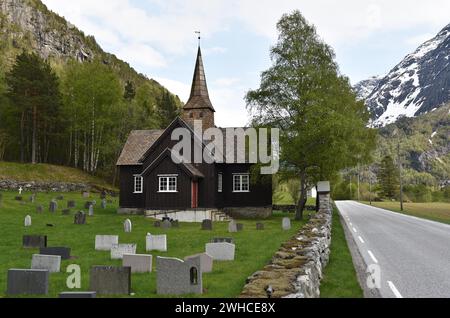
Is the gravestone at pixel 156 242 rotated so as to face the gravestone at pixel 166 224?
no

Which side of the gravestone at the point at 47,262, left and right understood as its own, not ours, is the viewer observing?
front

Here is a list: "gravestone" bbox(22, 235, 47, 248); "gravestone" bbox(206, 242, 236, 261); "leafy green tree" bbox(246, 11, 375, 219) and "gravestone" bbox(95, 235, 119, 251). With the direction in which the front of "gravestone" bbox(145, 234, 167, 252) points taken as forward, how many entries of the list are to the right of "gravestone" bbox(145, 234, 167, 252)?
2

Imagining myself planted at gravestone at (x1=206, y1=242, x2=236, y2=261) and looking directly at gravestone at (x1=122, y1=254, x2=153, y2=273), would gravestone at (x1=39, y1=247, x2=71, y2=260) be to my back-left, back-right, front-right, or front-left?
front-right

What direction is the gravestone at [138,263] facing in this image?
toward the camera

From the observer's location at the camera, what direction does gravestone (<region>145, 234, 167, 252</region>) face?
facing the viewer

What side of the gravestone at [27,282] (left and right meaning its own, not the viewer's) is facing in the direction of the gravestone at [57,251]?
back

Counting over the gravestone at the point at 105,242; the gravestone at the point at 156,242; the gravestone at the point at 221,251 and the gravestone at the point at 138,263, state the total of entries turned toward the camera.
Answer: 4

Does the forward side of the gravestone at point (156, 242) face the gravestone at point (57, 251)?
no

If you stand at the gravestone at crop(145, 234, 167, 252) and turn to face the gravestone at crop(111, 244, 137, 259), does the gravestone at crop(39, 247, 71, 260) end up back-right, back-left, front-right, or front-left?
front-right

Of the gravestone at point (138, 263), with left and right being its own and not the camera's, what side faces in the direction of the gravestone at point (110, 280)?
front

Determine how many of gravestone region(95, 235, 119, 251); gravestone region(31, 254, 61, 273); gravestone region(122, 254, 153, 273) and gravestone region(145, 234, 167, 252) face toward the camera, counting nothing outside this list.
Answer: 4

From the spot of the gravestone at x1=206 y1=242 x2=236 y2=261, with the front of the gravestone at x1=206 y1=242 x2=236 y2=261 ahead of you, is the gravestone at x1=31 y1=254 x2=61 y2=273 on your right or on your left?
on your right

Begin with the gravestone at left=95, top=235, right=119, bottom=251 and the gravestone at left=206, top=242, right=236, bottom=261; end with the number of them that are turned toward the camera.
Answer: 2

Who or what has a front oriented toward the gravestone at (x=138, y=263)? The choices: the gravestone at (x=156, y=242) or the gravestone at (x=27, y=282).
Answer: the gravestone at (x=156, y=242)

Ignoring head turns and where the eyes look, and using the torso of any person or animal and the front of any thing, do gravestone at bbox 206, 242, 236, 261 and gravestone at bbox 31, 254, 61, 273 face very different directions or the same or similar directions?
same or similar directions

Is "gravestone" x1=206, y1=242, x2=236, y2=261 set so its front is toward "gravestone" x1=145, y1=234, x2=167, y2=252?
no

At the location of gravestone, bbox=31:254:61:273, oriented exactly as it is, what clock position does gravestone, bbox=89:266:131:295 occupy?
gravestone, bbox=89:266:131:295 is roughly at 11 o'clock from gravestone, bbox=31:254:61:273.
